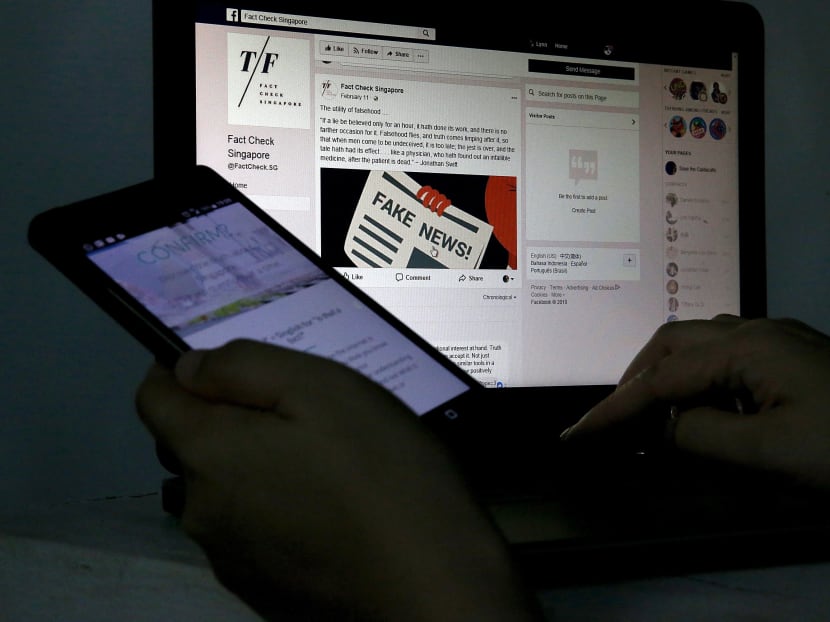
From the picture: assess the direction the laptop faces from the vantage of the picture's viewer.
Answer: facing the viewer and to the right of the viewer
